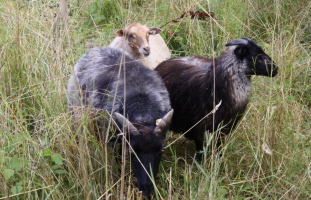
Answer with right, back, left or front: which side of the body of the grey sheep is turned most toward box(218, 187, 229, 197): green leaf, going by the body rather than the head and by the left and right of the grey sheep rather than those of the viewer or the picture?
front

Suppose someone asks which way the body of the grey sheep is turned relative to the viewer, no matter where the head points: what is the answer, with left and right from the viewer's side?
facing the viewer and to the right of the viewer

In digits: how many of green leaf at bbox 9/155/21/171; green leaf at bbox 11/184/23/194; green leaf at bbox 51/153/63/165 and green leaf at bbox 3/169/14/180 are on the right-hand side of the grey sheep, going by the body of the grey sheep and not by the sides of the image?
4

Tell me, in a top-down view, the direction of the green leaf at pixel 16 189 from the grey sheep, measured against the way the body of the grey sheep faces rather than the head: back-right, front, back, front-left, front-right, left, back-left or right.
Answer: right

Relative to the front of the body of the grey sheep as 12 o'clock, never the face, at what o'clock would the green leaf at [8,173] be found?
The green leaf is roughly at 3 o'clock from the grey sheep.

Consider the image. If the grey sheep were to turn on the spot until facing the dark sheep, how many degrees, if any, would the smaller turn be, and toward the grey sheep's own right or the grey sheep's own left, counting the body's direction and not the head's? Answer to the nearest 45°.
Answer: approximately 45° to the grey sheep's own left

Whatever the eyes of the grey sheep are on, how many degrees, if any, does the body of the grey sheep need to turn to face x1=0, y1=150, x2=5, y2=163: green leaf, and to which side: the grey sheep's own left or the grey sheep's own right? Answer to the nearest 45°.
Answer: approximately 90° to the grey sheep's own right

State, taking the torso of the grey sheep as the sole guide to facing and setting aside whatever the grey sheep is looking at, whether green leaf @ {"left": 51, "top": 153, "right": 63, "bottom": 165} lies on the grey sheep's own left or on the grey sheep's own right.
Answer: on the grey sheep's own right

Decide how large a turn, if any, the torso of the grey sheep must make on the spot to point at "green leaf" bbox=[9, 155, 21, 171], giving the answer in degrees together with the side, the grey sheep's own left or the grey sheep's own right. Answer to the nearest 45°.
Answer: approximately 90° to the grey sheep's own right
